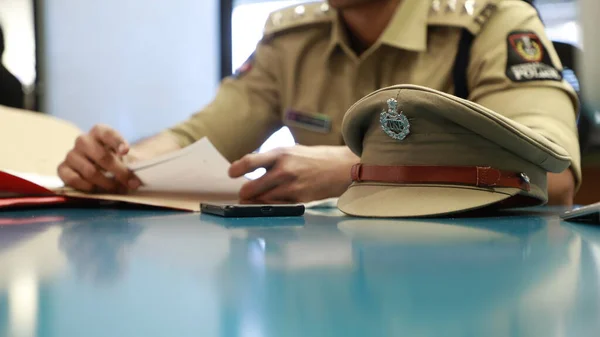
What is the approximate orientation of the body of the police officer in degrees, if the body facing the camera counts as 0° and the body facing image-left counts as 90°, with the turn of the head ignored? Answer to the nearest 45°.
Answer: approximately 45°

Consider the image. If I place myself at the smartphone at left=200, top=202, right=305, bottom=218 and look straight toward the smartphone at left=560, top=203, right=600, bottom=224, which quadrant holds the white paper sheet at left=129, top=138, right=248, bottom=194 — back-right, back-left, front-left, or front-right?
back-left
